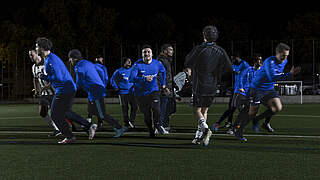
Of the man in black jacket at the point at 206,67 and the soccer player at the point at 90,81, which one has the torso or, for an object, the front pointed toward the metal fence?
the man in black jacket

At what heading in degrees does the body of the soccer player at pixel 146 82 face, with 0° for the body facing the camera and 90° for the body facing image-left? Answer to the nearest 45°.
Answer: approximately 0°

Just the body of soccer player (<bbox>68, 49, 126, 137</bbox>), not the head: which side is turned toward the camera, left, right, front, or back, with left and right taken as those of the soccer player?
left

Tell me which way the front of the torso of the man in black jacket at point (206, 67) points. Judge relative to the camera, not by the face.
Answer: away from the camera

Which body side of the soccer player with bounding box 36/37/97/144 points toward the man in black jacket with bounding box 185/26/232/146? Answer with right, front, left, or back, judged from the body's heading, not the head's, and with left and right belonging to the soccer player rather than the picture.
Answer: back

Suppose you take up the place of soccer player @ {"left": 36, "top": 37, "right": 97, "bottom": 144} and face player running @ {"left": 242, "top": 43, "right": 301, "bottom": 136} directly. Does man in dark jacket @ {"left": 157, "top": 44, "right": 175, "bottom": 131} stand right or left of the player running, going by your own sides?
left

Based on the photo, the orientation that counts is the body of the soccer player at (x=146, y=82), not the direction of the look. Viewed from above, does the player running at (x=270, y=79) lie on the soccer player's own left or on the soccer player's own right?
on the soccer player's own left
